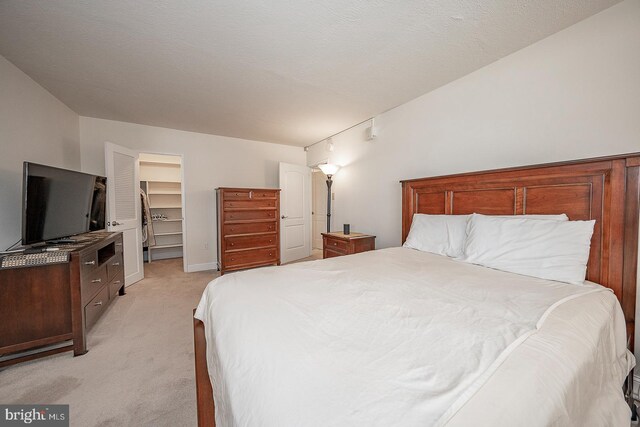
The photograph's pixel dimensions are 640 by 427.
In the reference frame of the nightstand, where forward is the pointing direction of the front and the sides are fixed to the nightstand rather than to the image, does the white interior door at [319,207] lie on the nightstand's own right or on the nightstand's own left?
on the nightstand's own right

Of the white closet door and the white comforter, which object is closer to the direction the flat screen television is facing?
the white comforter

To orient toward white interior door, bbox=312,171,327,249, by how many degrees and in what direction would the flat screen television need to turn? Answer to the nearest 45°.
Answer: approximately 45° to its left

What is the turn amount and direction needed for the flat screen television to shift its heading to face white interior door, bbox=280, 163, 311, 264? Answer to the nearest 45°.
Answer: approximately 45° to its left

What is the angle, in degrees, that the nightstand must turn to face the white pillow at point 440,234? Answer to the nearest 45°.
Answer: approximately 90° to its left

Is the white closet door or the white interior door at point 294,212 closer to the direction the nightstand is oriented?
the white closet door

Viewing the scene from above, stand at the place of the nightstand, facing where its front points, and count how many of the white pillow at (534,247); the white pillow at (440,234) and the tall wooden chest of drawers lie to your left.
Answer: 2

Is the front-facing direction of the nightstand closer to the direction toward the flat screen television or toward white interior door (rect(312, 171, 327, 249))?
the flat screen television

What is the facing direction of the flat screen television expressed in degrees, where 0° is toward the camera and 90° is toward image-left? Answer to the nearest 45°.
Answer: approximately 315°
